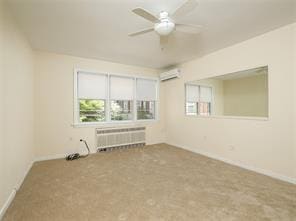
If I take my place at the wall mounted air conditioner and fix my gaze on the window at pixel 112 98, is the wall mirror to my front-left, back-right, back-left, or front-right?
back-left

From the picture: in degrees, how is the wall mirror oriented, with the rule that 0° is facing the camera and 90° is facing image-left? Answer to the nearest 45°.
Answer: approximately 45°

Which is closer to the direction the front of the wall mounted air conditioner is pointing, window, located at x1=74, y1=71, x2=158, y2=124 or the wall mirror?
the window

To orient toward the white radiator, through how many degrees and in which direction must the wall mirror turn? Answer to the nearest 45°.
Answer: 0° — it already faces it

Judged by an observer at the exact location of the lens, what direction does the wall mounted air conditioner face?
facing the viewer and to the left of the viewer

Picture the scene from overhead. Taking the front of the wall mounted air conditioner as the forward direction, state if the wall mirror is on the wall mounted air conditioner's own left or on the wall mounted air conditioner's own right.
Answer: on the wall mounted air conditioner's own left

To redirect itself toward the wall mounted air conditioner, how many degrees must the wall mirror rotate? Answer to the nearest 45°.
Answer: approximately 45° to its right

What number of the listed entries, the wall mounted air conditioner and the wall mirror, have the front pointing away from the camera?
0
